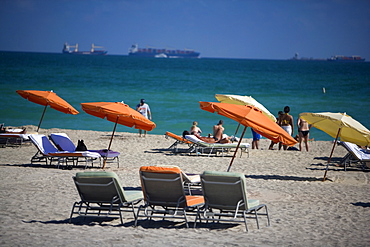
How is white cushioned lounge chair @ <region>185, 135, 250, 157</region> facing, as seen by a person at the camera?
facing to the right of the viewer

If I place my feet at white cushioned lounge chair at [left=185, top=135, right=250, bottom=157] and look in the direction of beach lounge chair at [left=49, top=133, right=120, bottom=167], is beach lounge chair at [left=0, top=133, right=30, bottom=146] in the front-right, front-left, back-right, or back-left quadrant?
front-right

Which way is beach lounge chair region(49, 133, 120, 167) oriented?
to the viewer's right

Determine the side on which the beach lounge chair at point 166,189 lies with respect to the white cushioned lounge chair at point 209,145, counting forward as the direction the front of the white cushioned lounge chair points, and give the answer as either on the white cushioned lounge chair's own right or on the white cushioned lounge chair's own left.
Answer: on the white cushioned lounge chair's own right

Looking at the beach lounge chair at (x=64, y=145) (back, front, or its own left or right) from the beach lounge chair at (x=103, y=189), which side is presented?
right

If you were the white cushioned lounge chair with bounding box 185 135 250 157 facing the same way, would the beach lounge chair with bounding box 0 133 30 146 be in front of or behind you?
behind

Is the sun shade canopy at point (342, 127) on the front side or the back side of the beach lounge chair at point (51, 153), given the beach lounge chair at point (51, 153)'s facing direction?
on the front side

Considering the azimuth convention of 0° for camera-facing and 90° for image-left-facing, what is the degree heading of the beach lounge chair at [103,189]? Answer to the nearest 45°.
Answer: approximately 225°

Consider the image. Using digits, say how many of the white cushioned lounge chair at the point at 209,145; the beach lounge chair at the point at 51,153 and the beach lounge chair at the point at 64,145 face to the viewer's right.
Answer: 3

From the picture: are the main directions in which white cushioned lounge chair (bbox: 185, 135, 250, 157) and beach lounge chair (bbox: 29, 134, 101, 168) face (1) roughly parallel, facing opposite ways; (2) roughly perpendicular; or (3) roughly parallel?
roughly parallel

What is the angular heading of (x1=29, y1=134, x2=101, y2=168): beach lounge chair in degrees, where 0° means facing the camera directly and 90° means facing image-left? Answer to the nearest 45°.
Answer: approximately 270°

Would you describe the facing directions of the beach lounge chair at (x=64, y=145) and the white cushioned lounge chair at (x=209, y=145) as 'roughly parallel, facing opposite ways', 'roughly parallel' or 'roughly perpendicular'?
roughly parallel

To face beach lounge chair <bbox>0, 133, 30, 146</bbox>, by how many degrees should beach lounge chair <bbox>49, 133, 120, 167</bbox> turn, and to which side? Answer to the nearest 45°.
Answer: approximately 135° to its left

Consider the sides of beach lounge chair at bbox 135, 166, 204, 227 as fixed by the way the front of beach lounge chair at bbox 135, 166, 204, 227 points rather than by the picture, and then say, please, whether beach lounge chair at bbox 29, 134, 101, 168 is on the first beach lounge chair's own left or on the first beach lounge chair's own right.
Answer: on the first beach lounge chair's own left

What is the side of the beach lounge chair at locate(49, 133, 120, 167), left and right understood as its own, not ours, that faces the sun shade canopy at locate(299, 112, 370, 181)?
front

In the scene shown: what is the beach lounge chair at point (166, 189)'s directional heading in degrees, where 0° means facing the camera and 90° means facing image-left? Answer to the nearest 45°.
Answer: approximately 225°

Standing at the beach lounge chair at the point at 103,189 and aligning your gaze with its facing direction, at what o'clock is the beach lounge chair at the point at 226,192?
the beach lounge chair at the point at 226,192 is roughly at 2 o'clock from the beach lounge chair at the point at 103,189.
